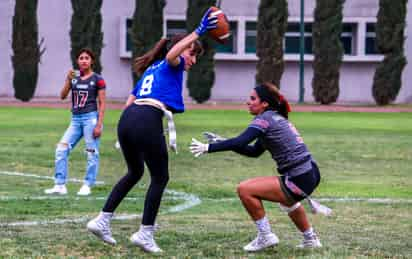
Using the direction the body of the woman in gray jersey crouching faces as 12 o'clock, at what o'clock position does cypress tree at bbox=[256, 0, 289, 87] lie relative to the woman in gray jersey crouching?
The cypress tree is roughly at 3 o'clock from the woman in gray jersey crouching.

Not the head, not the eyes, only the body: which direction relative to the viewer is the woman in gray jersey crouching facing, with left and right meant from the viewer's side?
facing to the left of the viewer

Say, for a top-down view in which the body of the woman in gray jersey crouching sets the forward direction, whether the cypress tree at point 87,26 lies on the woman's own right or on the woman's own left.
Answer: on the woman's own right

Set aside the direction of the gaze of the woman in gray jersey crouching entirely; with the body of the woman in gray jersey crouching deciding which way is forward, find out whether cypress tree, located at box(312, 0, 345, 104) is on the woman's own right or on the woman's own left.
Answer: on the woman's own right

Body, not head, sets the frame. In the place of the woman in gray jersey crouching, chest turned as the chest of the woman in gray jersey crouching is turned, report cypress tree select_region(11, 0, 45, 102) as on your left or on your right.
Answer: on your right

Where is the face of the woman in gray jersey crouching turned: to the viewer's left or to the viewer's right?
to the viewer's left

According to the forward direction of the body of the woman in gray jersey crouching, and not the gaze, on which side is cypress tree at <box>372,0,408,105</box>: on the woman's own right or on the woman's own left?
on the woman's own right

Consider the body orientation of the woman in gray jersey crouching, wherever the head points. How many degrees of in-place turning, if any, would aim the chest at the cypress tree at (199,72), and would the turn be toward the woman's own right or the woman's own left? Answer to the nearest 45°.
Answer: approximately 90° to the woman's own right

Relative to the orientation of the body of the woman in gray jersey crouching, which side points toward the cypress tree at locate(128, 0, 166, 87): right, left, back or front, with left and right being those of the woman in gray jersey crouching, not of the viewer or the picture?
right
